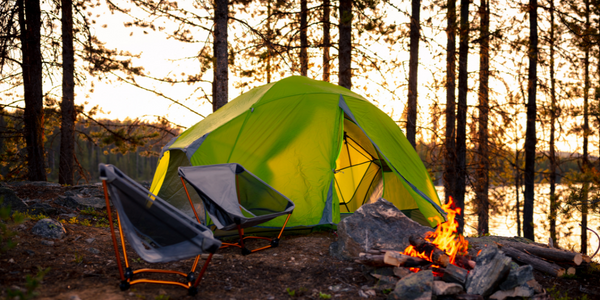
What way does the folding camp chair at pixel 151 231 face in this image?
to the viewer's right

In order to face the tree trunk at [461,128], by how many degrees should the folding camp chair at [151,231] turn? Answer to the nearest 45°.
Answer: approximately 45° to its left

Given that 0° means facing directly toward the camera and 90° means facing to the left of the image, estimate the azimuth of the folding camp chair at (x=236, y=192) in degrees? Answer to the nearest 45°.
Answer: approximately 315°

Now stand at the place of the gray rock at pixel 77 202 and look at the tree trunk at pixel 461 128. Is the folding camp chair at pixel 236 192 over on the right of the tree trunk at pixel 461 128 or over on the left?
right

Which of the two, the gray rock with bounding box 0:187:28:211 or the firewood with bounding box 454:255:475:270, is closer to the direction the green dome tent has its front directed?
the firewood

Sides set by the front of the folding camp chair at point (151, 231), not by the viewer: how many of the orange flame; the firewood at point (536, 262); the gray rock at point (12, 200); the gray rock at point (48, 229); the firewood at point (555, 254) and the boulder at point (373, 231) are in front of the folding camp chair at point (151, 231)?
4

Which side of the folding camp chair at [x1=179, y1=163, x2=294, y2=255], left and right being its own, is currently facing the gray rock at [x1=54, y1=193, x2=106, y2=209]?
back

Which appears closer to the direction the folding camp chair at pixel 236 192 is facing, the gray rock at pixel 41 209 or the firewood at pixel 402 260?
the firewood

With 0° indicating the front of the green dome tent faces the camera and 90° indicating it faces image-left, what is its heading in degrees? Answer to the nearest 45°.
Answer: approximately 315°

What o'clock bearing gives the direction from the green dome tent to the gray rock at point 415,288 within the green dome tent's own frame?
The gray rock is roughly at 1 o'clock from the green dome tent.
